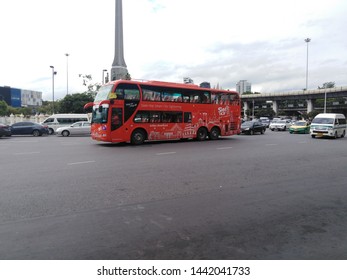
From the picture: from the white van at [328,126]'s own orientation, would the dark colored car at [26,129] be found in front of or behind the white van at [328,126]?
in front

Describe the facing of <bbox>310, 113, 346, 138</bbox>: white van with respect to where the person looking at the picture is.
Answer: facing the viewer and to the left of the viewer

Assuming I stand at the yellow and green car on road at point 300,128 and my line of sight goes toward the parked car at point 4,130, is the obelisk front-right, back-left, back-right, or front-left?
front-right

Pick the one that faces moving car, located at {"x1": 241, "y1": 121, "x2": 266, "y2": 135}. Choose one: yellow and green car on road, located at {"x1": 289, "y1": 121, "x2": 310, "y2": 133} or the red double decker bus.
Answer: yellow and green car on road, located at {"x1": 289, "y1": 121, "x2": 310, "y2": 133}

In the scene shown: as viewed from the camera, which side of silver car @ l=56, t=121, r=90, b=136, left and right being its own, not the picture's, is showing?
left

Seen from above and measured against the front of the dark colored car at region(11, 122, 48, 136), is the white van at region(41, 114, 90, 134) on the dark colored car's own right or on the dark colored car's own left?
on the dark colored car's own right

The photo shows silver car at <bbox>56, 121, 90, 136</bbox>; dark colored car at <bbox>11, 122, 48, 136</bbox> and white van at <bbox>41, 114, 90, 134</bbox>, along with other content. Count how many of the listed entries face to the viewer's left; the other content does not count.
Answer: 3

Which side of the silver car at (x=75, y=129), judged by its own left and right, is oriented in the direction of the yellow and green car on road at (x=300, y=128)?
back

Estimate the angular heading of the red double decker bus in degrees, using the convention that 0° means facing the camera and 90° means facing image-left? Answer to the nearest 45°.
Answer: approximately 45°

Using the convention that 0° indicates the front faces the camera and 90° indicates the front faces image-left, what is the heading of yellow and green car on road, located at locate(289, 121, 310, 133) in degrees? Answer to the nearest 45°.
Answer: approximately 45°

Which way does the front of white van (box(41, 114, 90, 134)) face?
to the viewer's left

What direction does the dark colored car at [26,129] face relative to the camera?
to the viewer's left
